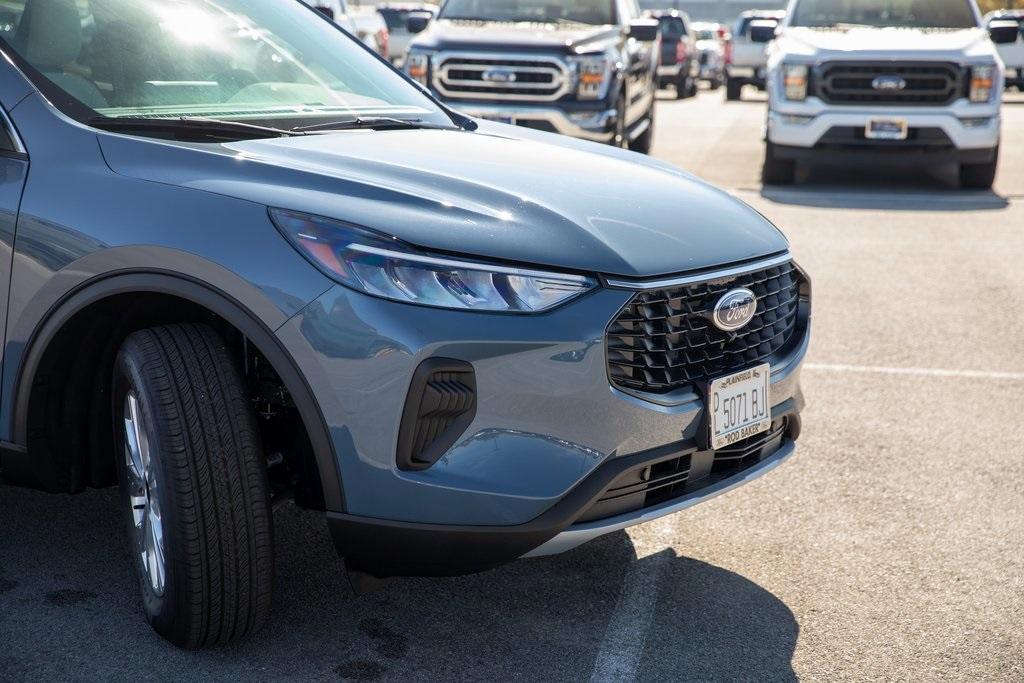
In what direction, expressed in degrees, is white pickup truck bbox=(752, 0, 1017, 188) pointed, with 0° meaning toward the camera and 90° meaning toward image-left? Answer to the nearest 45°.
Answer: approximately 0°

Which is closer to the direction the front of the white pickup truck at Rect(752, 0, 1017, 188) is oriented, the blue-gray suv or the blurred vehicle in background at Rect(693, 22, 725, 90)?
the blue-gray suv

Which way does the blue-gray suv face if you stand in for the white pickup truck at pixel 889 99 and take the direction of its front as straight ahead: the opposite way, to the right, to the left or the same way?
to the left

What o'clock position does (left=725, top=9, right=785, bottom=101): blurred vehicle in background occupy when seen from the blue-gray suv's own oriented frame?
The blurred vehicle in background is roughly at 8 o'clock from the blue-gray suv.

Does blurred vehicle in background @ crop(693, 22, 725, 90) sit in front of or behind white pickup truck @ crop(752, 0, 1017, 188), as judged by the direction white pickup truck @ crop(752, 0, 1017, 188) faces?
behind

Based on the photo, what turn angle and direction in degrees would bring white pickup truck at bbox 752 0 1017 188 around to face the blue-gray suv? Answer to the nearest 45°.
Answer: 0° — it already faces it

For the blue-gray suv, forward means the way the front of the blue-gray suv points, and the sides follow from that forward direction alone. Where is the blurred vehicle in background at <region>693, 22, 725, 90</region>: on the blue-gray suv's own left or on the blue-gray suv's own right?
on the blue-gray suv's own left

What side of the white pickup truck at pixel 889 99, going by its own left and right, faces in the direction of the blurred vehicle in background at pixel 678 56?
back

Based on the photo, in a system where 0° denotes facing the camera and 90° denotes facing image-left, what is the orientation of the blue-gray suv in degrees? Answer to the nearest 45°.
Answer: approximately 315°

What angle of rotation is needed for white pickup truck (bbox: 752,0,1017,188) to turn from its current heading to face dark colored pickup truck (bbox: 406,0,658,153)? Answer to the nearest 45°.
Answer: approximately 90° to its right

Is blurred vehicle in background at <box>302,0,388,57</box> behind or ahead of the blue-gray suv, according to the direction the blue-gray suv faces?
behind

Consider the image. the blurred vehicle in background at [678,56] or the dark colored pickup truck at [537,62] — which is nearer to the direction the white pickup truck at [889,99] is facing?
the dark colored pickup truck

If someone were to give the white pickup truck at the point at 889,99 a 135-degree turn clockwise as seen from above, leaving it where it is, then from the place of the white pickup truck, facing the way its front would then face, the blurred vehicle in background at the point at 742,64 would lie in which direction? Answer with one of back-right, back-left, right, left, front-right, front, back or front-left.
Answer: front-right
